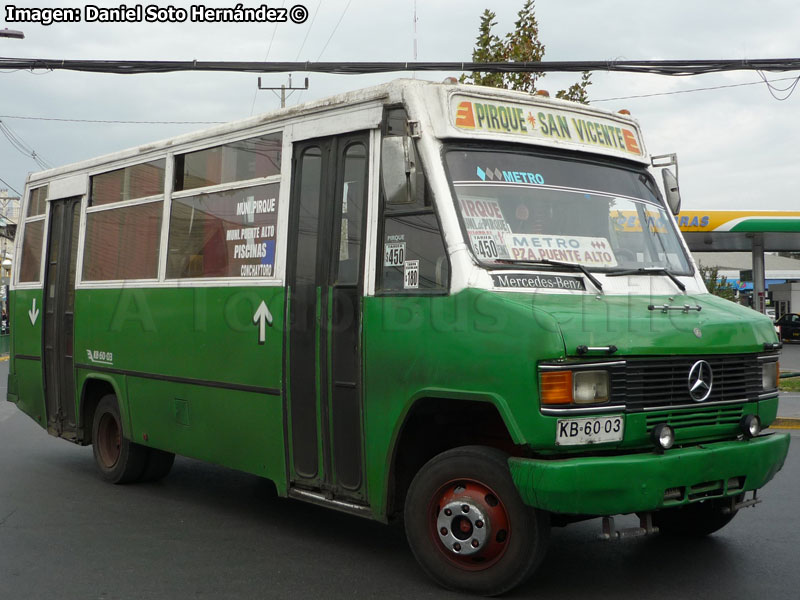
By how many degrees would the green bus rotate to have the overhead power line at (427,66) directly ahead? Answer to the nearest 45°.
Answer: approximately 135° to its left

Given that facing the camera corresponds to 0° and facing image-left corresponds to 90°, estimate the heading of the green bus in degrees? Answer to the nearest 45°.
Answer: approximately 315°

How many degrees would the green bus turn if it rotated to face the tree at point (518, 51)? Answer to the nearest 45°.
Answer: approximately 135° to its left
